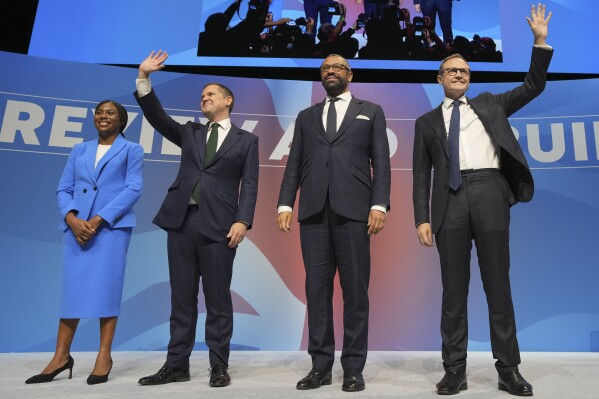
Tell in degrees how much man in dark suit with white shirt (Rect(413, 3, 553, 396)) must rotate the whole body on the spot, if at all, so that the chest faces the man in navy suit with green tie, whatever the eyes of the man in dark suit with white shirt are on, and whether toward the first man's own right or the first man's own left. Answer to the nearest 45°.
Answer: approximately 90° to the first man's own right

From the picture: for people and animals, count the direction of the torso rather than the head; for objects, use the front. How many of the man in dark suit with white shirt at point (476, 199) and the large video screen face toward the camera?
2

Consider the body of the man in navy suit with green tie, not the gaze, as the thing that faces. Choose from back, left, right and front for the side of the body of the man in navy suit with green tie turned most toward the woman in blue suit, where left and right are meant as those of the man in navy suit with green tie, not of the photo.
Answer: right

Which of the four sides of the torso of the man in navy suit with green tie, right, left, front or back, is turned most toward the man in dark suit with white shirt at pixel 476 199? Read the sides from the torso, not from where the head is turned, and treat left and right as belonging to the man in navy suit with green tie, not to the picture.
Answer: left

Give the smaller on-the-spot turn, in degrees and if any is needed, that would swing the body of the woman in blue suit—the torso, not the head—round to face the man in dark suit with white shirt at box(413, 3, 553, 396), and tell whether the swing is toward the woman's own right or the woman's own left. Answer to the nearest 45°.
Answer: approximately 90° to the woman's own left
